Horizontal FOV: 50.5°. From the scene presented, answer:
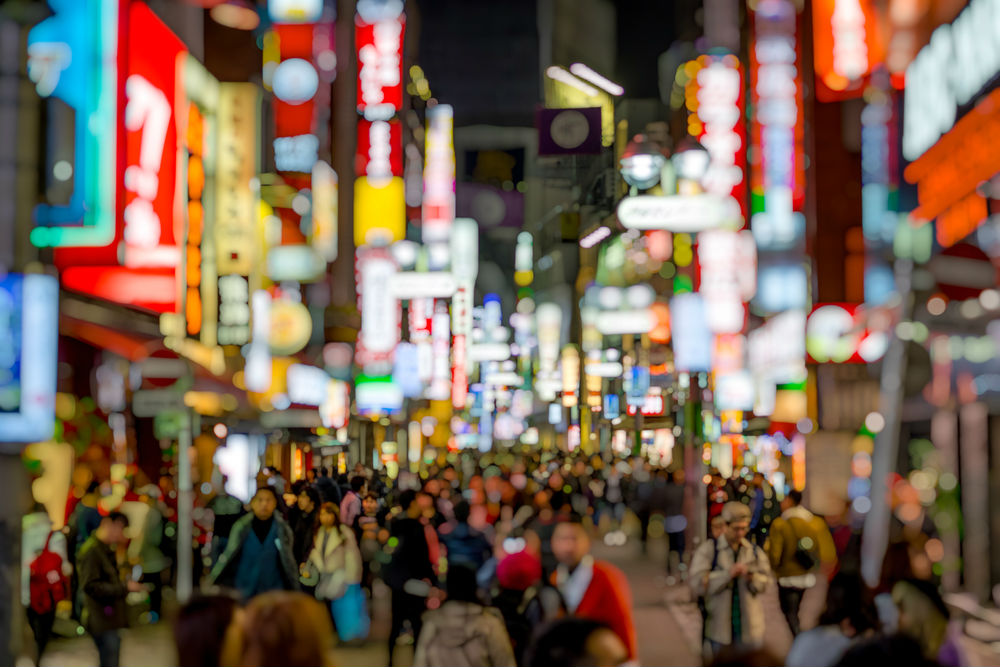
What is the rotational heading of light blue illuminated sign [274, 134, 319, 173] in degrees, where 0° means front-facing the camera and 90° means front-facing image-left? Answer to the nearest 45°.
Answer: approximately 0°

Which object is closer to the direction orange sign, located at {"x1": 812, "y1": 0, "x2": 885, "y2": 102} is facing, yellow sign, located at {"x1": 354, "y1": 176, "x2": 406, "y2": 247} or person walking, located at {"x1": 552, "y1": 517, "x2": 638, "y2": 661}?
the person walking

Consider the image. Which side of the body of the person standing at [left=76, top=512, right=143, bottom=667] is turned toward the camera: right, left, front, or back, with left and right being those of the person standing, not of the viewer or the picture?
right

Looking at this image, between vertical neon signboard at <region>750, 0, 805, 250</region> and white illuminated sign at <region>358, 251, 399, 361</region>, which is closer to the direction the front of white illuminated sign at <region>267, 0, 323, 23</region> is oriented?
the vertical neon signboard

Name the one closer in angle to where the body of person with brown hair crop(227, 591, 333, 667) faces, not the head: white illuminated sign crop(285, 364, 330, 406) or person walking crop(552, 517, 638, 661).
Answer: the white illuminated sign

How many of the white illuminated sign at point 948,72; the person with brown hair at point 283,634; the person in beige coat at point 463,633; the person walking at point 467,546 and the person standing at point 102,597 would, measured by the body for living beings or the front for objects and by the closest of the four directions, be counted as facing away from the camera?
3

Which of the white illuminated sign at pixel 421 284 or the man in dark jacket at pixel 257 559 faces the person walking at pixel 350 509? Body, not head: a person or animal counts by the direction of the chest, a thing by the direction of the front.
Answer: the white illuminated sign
